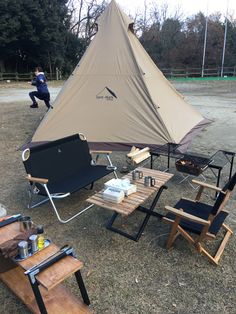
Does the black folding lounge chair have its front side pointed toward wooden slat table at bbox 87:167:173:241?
yes

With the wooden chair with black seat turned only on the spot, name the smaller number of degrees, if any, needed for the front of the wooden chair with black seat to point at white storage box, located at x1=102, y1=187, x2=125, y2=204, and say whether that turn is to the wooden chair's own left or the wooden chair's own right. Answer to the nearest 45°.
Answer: approximately 45° to the wooden chair's own left

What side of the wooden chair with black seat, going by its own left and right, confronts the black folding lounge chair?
front

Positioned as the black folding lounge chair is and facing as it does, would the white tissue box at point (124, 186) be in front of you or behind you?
in front

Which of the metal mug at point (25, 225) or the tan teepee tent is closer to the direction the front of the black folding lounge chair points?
the metal mug

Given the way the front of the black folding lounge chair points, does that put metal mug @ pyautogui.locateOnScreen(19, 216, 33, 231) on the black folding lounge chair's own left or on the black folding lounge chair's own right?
on the black folding lounge chair's own right

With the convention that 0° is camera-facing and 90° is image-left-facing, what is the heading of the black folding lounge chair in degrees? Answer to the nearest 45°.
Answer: approximately 315°

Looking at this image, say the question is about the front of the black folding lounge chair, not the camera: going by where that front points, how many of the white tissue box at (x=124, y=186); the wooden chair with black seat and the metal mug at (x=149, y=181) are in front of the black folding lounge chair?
3

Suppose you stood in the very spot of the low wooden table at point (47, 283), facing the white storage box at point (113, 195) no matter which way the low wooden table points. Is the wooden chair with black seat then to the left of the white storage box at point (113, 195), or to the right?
right

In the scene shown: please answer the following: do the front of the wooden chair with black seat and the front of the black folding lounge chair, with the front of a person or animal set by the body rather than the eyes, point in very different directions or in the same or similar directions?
very different directions

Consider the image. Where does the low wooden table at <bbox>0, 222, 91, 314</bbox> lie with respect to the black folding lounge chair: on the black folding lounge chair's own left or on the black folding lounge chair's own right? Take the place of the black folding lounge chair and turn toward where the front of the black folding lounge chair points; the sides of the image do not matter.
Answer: on the black folding lounge chair's own right

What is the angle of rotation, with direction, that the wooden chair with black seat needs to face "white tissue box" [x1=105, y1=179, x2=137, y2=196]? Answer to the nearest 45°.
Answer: approximately 45° to its left

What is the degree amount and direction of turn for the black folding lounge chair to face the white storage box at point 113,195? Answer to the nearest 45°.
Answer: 0° — it already faces it

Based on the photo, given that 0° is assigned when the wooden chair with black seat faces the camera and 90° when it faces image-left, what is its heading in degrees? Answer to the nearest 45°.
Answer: approximately 135°
